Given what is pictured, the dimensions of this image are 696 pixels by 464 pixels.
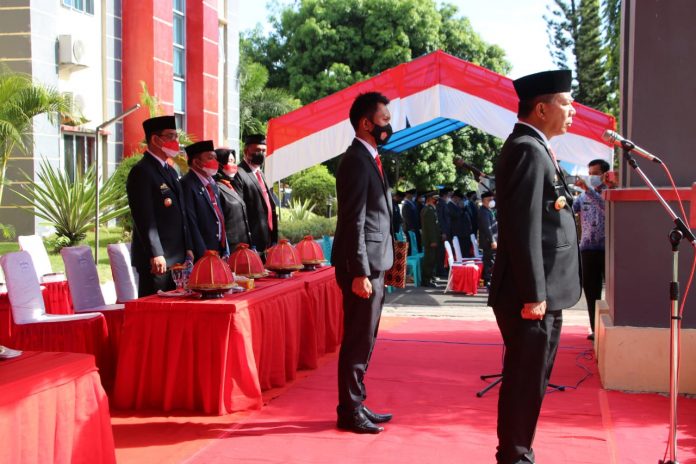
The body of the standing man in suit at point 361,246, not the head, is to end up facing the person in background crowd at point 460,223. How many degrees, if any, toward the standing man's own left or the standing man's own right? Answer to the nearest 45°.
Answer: approximately 90° to the standing man's own left

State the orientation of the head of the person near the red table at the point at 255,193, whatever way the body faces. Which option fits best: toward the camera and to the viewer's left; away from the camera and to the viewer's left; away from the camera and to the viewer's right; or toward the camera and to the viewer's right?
toward the camera and to the viewer's right

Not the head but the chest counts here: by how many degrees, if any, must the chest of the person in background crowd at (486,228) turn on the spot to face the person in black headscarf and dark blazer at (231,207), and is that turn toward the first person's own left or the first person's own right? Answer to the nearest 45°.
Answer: approximately 45° to the first person's own right

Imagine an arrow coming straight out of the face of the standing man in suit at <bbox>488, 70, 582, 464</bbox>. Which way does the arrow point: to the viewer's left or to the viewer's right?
to the viewer's right

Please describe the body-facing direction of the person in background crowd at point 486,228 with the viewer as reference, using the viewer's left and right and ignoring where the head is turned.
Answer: facing the viewer and to the right of the viewer

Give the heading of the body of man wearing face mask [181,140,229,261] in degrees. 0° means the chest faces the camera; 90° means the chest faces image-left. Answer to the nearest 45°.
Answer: approximately 315°

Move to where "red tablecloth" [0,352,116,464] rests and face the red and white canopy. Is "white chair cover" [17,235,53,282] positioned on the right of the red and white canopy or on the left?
left

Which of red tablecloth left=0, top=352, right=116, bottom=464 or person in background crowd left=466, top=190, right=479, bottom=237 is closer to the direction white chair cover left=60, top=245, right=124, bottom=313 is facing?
the red tablecloth

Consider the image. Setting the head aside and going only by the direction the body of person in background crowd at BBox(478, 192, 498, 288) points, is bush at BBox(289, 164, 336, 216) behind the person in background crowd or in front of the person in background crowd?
behind

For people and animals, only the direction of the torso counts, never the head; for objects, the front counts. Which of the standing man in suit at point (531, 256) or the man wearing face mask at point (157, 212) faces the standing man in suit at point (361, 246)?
the man wearing face mask
